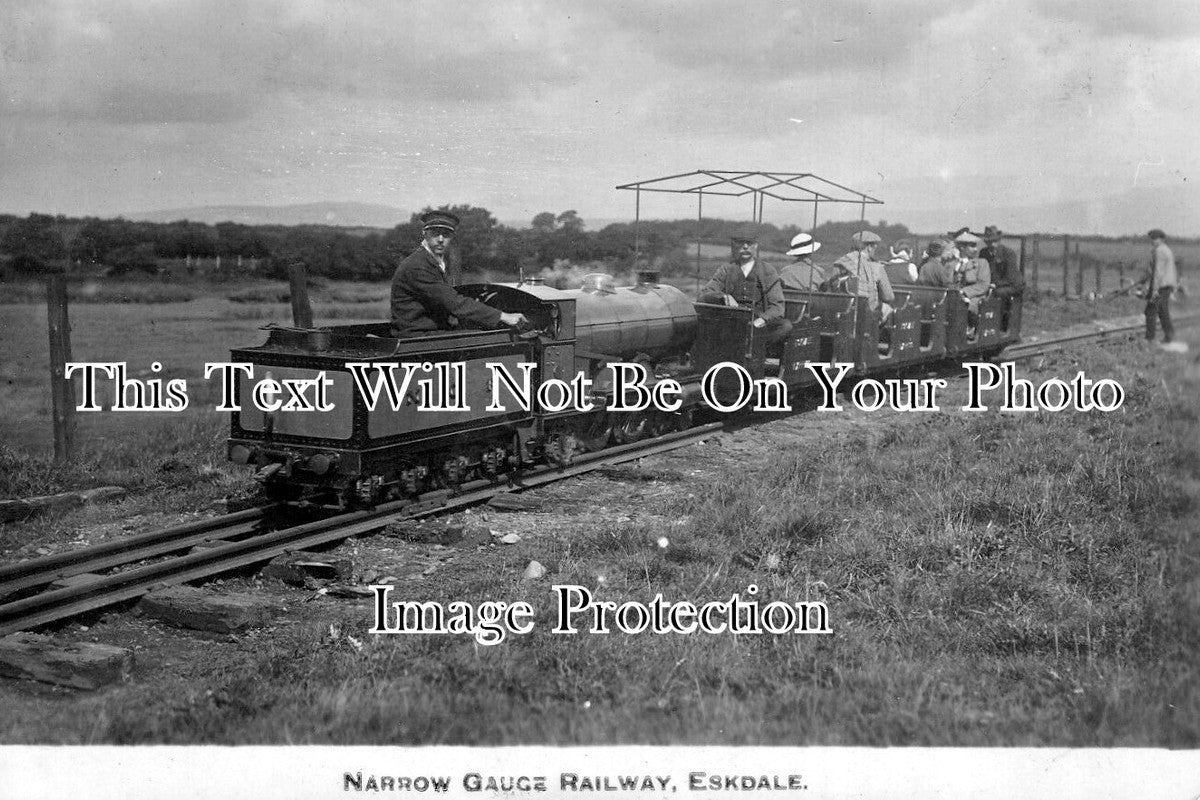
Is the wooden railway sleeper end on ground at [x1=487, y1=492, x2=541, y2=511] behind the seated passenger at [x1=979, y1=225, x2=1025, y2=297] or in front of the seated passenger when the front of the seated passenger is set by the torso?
in front

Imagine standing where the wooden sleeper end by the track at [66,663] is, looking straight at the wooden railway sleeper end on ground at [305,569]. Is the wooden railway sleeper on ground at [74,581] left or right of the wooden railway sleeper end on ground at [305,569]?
left

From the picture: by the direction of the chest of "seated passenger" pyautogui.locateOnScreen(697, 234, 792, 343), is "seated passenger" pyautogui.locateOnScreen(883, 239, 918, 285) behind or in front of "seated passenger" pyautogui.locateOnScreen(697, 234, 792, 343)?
behind

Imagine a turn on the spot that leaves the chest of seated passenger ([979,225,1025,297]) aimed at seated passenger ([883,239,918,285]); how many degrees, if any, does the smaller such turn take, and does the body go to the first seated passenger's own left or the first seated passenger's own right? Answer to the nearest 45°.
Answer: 0° — they already face them

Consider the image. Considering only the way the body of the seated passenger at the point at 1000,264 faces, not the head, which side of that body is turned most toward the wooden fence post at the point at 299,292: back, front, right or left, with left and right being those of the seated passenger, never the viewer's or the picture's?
front

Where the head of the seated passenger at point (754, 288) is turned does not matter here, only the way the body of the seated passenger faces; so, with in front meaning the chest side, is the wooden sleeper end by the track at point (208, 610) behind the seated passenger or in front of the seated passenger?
in front

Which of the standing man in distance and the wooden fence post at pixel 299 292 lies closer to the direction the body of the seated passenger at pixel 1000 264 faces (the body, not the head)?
the wooden fence post

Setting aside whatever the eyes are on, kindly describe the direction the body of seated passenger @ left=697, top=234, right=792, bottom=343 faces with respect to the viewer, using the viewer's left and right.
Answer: facing the viewer

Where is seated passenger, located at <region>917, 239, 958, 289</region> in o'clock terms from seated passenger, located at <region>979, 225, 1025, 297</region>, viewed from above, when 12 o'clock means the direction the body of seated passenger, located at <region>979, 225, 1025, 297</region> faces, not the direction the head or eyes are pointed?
seated passenger, located at <region>917, 239, 958, 289</region> is roughly at 12 o'clock from seated passenger, located at <region>979, 225, 1025, 297</region>.

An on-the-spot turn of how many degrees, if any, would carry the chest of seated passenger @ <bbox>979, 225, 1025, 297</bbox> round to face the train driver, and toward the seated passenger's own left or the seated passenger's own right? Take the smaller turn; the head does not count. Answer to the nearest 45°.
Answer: approximately 45° to the seated passenger's own left

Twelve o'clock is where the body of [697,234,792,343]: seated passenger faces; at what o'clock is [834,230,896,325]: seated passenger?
[834,230,896,325]: seated passenger is roughly at 7 o'clock from [697,234,792,343]: seated passenger.

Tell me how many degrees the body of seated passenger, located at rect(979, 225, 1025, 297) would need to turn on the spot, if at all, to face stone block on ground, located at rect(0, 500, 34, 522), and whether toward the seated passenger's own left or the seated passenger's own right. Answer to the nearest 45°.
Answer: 0° — they already face it

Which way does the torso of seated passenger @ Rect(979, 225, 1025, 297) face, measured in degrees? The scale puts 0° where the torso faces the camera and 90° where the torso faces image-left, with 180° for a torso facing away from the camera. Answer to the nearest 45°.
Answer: approximately 45°

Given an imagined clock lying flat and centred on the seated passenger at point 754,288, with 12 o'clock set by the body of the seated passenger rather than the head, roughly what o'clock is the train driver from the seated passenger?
The train driver is roughly at 1 o'clock from the seated passenger.

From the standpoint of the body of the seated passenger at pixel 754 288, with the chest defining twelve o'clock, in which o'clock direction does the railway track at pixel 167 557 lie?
The railway track is roughly at 1 o'clock from the seated passenger.
